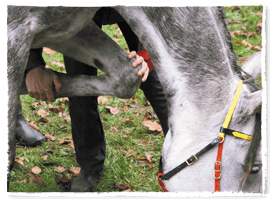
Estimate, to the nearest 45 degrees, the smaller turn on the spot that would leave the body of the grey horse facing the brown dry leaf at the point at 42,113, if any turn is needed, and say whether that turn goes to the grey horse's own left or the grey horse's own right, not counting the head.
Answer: approximately 135° to the grey horse's own left

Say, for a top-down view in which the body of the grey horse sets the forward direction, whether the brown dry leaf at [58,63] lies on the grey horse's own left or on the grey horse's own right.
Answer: on the grey horse's own left

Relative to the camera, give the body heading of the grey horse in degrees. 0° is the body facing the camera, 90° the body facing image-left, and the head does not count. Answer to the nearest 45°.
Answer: approximately 270°
